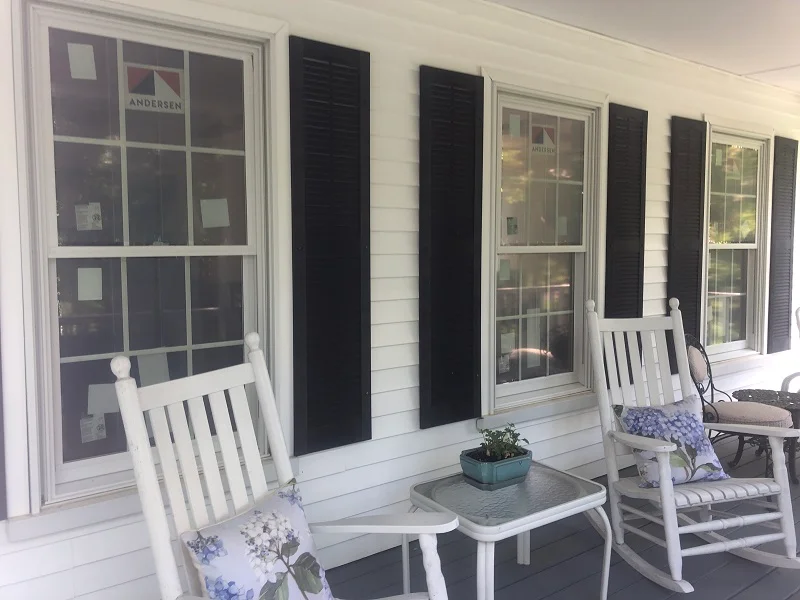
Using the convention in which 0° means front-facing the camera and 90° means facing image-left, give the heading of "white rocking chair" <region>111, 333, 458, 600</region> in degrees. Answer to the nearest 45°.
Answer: approximately 315°

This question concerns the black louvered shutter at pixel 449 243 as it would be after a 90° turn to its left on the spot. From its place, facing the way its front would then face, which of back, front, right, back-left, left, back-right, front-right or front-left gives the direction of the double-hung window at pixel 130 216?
back

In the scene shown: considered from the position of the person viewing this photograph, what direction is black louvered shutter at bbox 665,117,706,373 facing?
facing the viewer and to the right of the viewer

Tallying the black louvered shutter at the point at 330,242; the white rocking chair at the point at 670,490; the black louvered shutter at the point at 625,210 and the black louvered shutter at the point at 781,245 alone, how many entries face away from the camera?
0

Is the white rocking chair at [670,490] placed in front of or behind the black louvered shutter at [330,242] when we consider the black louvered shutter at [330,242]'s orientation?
in front

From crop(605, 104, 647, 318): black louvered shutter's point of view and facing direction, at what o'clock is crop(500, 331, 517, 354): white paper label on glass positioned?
The white paper label on glass is roughly at 3 o'clock from the black louvered shutter.

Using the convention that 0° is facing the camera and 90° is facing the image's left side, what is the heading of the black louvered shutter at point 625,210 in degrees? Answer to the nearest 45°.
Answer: approximately 315°

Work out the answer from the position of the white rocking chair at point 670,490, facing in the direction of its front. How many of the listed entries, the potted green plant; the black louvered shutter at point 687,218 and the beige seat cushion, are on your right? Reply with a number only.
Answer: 1

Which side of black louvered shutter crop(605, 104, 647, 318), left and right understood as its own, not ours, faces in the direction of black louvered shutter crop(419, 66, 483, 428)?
right

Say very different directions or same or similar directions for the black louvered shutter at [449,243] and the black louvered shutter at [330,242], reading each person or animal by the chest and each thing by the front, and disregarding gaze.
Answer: same or similar directions

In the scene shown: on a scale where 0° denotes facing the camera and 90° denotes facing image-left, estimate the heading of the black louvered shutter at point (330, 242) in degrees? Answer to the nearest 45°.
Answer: approximately 315°
